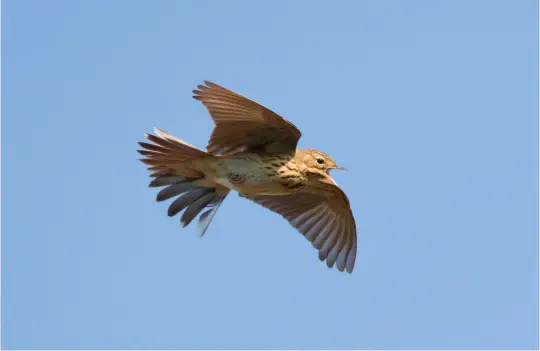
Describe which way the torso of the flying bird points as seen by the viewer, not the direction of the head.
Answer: to the viewer's right
